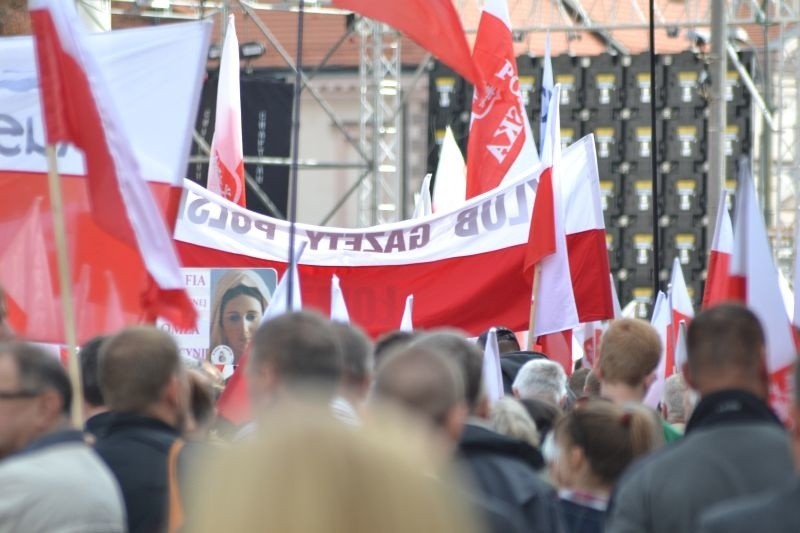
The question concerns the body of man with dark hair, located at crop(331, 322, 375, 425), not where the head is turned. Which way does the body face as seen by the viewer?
away from the camera

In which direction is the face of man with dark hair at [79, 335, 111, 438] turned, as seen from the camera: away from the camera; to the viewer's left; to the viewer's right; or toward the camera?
away from the camera

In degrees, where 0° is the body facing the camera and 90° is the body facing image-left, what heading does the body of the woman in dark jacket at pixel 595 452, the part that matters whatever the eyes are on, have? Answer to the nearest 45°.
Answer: approximately 135°

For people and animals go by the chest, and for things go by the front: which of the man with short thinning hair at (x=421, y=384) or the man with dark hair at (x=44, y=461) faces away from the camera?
the man with short thinning hair at (x=421, y=384)

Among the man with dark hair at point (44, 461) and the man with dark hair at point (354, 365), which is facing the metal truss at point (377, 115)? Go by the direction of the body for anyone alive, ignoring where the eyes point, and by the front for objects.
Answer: the man with dark hair at point (354, 365)

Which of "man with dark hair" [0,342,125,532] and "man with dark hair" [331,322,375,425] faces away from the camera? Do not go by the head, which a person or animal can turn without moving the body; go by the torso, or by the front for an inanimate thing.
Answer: "man with dark hair" [331,322,375,425]

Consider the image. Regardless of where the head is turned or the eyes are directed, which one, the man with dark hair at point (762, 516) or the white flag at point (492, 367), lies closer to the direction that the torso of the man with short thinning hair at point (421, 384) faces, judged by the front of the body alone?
the white flag

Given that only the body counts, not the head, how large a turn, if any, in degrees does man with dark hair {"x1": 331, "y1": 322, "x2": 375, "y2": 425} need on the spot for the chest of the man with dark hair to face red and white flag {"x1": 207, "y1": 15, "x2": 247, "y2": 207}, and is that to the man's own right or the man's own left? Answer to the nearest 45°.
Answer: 0° — they already face it

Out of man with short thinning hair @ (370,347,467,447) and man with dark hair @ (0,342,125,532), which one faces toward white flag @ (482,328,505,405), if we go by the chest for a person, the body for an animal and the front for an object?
man with short thinning hair @ (370,347,467,447)

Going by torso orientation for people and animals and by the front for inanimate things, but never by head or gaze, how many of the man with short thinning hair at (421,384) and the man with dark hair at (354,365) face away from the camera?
2

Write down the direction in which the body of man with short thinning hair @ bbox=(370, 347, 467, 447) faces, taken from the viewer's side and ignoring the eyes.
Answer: away from the camera

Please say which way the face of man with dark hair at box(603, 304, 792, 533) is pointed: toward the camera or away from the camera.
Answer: away from the camera
